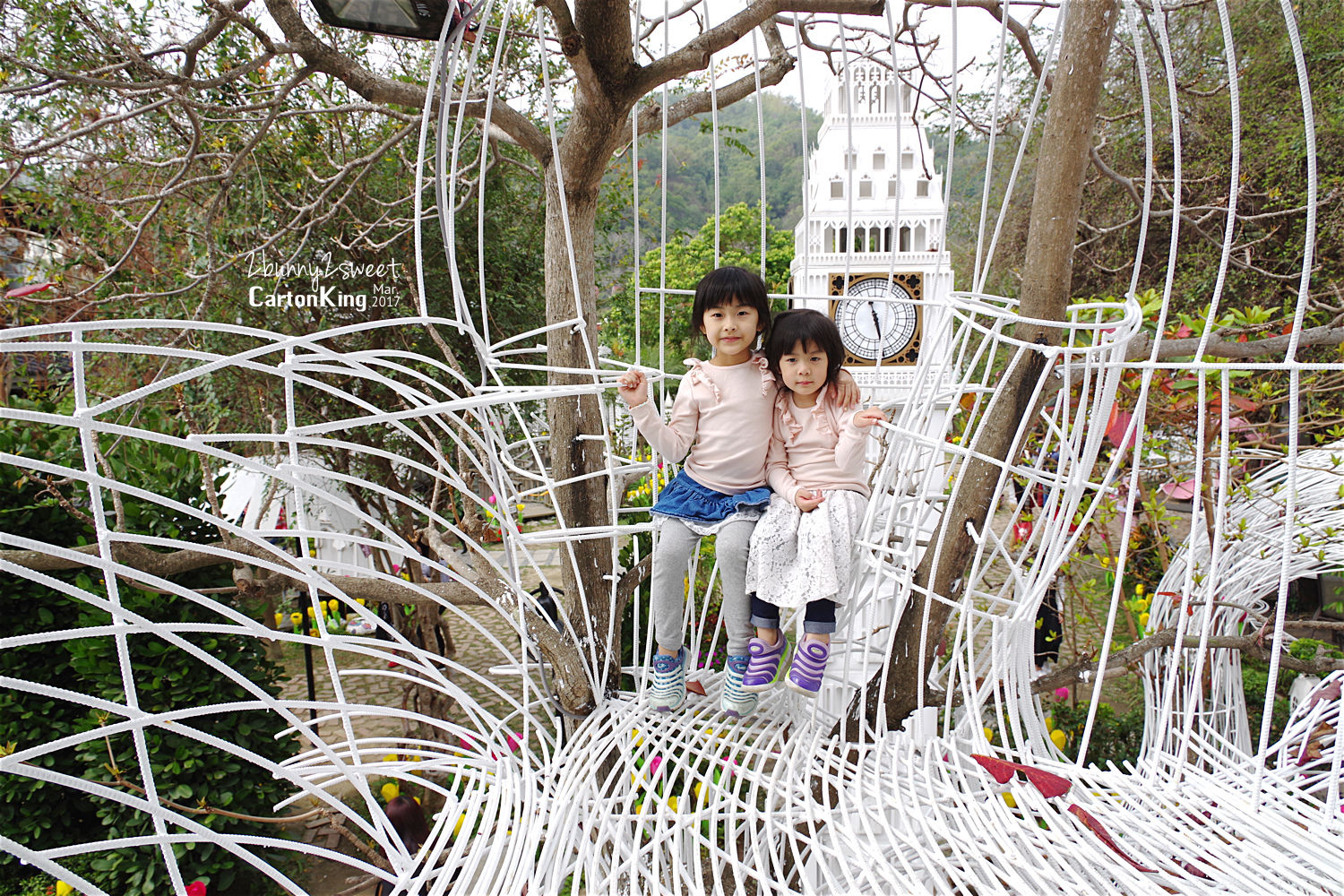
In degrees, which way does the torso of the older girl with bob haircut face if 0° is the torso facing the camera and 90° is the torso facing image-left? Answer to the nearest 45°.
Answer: approximately 0°

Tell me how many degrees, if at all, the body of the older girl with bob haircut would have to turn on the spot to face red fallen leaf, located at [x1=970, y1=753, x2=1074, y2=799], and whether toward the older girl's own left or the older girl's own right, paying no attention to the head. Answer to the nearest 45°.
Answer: approximately 45° to the older girl's own left
